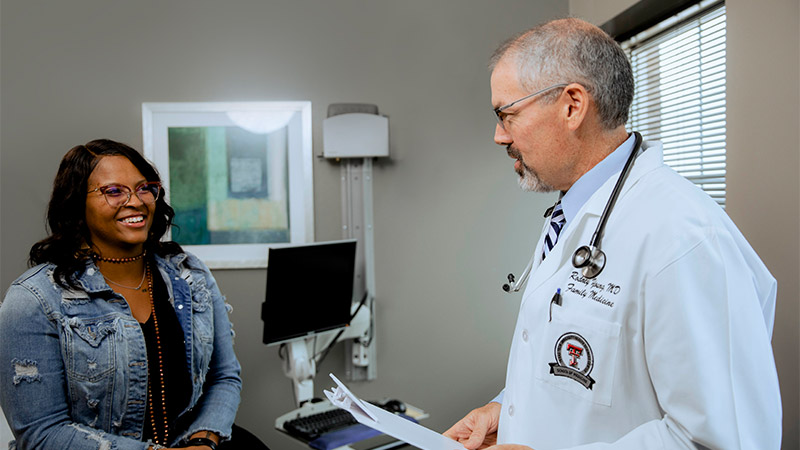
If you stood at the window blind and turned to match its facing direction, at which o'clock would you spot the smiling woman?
The smiling woman is roughly at 12 o'clock from the window blind.

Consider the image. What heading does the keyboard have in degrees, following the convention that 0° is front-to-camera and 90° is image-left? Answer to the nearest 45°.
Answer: approximately 315°

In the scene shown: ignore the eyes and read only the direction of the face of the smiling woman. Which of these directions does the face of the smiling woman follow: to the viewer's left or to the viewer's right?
to the viewer's right

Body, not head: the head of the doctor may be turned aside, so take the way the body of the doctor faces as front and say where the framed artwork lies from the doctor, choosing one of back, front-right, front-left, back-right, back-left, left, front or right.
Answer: front-right

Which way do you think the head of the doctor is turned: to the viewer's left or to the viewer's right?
to the viewer's left

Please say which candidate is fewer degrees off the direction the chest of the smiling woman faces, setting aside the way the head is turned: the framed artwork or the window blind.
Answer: the window blind

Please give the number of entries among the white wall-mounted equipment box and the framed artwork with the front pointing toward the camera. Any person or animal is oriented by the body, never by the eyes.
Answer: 2

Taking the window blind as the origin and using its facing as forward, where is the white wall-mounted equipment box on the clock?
The white wall-mounted equipment box is roughly at 1 o'clock from the window blind.

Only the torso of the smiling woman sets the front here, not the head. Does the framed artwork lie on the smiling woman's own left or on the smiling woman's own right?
on the smiling woman's own left
